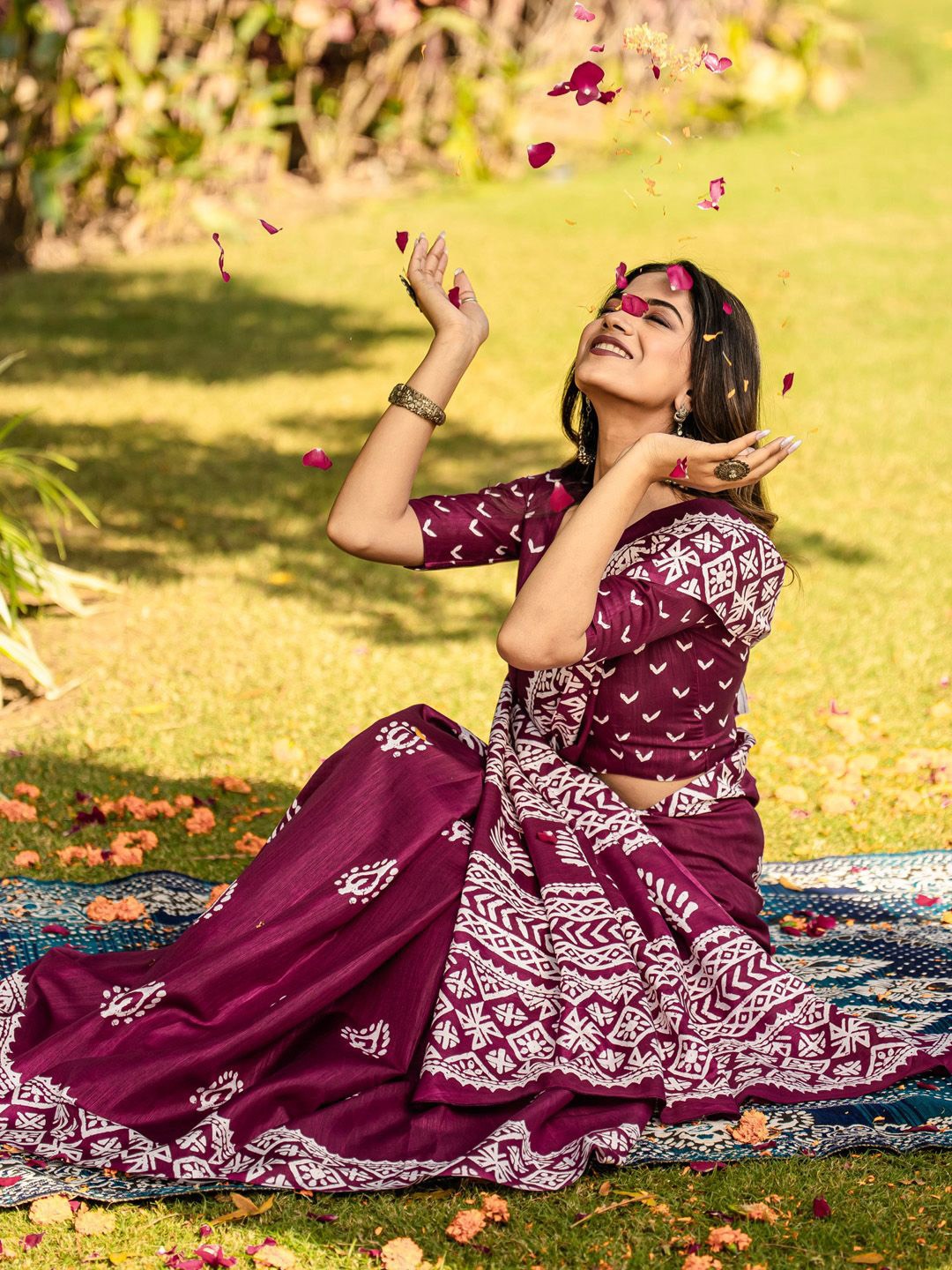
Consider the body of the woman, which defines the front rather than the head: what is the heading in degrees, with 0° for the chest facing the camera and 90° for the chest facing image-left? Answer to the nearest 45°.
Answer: approximately 45°

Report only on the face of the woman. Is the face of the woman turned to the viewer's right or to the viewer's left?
to the viewer's left

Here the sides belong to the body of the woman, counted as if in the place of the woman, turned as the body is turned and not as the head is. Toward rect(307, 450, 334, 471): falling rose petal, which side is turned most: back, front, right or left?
right
